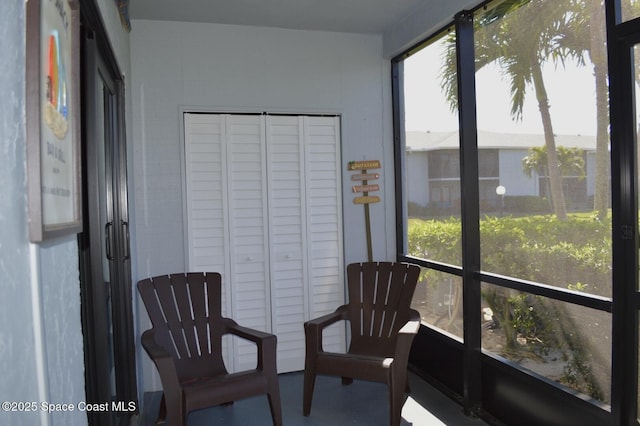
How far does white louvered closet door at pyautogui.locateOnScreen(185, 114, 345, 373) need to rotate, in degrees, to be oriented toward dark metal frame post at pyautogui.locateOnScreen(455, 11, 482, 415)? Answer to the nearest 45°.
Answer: approximately 45° to its left

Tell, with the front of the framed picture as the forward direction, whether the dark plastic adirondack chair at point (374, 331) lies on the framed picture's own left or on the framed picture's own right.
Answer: on the framed picture's own left

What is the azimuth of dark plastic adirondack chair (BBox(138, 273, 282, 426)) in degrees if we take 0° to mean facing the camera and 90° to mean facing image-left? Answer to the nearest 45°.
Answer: approximately 315°

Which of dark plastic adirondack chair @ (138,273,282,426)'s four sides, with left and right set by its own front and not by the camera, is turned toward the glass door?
right

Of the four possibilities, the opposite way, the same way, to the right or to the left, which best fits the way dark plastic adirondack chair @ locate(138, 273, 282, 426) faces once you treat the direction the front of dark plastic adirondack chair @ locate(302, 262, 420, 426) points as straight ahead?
to the left

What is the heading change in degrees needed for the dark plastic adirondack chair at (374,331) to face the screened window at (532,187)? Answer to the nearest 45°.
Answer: approximately 90° to its left

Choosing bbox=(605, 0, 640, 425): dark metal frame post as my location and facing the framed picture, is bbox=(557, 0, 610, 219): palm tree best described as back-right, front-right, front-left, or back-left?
back-right

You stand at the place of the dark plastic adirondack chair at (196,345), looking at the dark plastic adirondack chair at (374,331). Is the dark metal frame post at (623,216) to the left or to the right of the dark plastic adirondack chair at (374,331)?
right

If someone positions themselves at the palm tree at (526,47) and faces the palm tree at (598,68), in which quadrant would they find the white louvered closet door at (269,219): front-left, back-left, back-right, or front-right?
back-right
